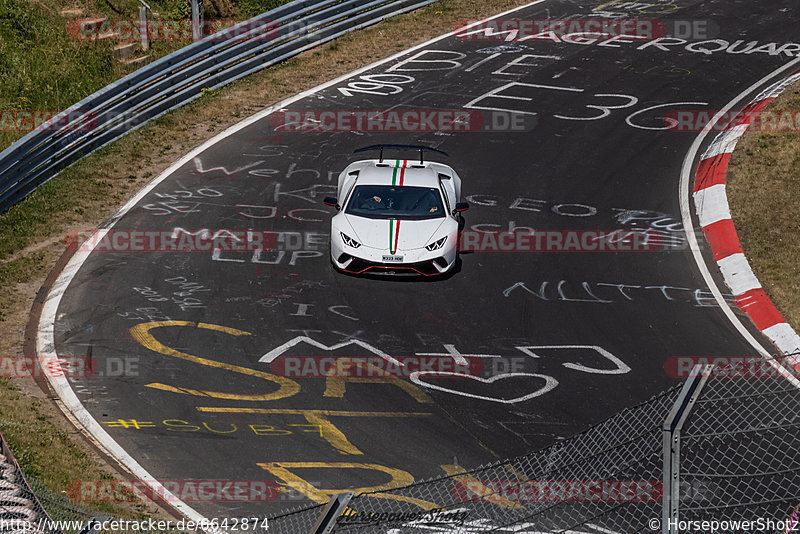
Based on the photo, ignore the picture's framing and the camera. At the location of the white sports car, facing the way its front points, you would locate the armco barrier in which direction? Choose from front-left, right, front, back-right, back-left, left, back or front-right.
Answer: back-right

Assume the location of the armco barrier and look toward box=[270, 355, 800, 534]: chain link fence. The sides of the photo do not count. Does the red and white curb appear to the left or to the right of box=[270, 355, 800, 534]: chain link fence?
left

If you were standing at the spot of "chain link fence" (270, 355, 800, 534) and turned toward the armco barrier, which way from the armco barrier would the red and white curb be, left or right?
right

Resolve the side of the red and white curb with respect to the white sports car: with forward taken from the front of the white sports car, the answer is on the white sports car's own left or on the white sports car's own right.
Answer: on the white sports car's own left

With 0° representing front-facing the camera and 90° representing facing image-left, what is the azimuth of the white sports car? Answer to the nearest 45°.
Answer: approximately 0°

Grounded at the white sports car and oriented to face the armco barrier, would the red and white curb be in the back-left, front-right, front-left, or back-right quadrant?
back-right
